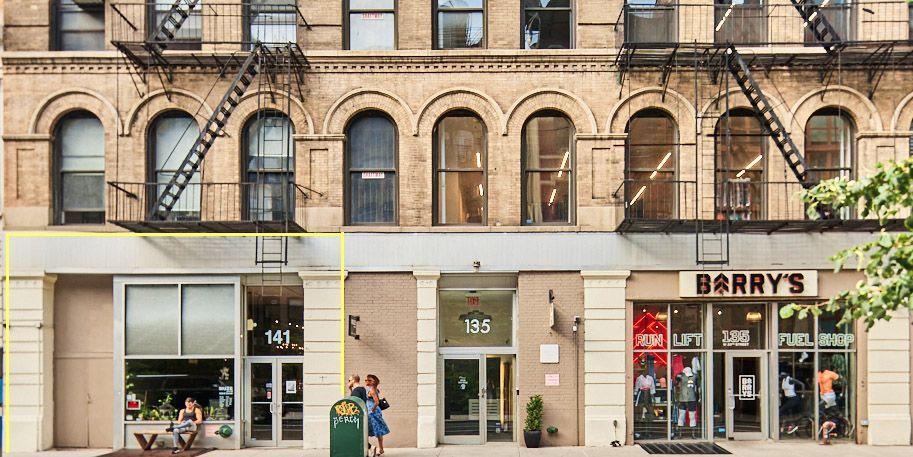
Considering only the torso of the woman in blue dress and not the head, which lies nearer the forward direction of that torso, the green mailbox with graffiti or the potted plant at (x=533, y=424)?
the green mailbox with graffiti

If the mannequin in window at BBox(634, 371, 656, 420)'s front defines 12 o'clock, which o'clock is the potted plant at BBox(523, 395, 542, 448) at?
The potted plant is roughly at 2 o'clock from the mannequin in window.

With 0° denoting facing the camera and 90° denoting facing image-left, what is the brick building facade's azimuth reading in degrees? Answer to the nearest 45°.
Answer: approximately 0°

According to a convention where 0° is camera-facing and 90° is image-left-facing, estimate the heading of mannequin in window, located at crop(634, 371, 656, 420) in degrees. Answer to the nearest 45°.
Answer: approximately 0°
